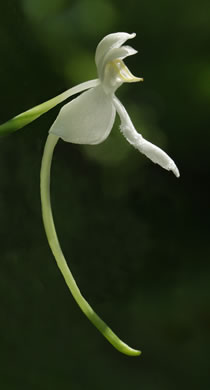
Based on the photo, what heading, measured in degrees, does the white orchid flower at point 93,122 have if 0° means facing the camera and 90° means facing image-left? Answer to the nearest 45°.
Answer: approximately 270°
